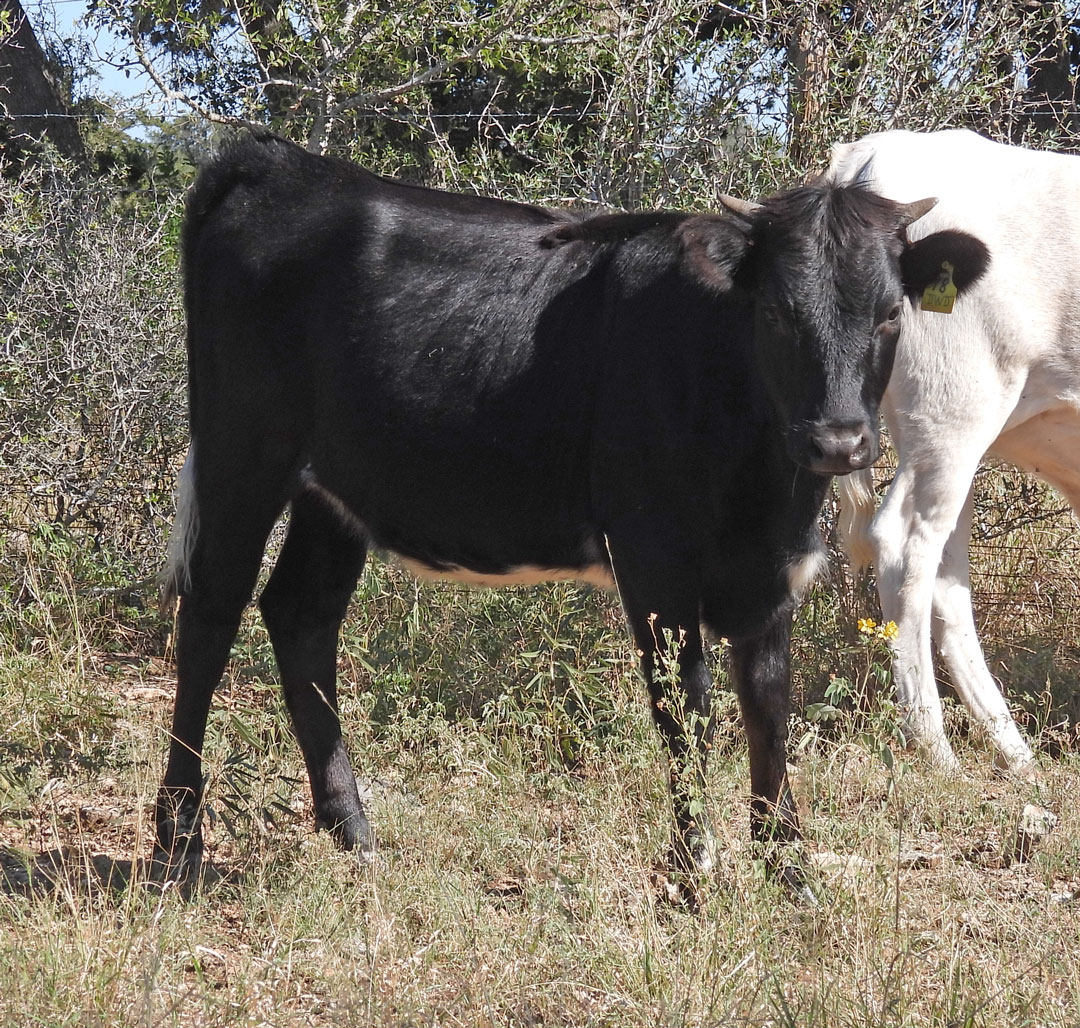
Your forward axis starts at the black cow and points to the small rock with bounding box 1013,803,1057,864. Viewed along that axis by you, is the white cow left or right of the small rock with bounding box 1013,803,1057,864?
left

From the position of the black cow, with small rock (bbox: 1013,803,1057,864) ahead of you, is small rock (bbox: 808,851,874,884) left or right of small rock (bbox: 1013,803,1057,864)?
right
